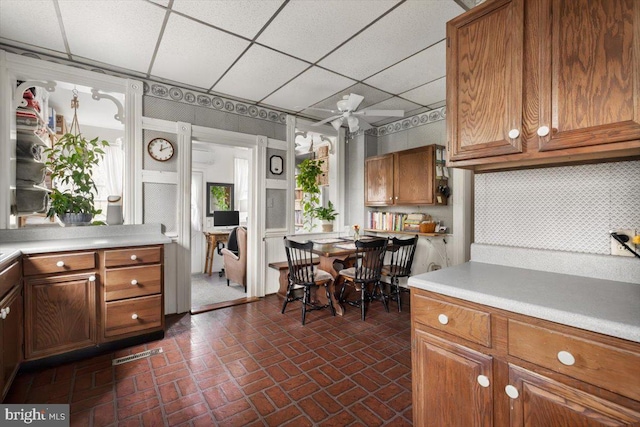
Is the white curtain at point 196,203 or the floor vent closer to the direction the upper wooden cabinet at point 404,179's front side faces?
the floor vent

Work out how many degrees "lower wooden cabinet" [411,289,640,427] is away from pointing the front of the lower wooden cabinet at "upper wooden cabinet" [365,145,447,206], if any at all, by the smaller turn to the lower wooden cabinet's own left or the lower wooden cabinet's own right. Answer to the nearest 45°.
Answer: approximately 90° to the lower wooden cabinet's own right

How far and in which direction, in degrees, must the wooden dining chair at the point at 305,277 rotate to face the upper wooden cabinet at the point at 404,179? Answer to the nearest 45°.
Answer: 0° — it already faces it

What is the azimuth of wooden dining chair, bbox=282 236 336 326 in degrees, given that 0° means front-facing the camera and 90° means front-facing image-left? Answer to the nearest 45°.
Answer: approximately 225°

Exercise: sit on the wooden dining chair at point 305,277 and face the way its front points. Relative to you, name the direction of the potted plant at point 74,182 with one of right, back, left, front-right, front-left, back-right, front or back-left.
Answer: back-left

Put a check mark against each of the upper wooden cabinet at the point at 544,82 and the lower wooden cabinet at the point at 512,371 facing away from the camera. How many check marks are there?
0

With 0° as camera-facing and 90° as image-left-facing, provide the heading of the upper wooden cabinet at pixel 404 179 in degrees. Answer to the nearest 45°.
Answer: approximately 45°

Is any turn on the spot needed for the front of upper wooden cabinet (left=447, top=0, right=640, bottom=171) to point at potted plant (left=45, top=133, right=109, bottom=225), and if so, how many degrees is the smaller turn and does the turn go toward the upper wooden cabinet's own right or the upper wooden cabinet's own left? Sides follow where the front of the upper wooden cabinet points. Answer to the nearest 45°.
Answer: approximately 45° to the upper wooden cabinet's own right

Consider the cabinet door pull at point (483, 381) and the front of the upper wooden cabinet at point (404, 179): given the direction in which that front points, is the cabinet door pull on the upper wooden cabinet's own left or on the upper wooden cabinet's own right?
on the upper wooden cabinet's own left

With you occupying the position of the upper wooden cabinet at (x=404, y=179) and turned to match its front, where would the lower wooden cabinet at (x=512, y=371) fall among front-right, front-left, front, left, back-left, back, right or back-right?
front-left

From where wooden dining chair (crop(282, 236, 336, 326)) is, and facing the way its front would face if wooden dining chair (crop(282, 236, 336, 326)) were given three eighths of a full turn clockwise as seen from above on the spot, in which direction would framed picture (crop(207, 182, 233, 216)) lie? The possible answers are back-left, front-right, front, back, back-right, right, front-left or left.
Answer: back-right

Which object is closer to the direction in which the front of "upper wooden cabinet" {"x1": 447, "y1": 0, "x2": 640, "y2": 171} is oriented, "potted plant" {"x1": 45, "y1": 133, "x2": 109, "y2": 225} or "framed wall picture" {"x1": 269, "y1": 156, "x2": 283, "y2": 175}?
the potted plant

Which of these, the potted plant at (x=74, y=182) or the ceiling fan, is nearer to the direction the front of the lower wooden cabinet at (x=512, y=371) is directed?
the potted plant
